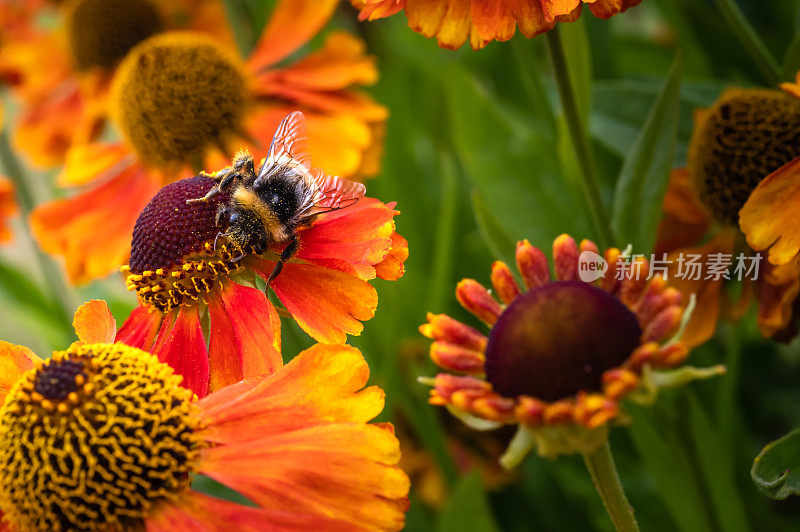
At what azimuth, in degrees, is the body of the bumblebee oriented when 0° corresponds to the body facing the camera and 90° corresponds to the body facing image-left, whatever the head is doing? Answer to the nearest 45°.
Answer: approximately 45°
